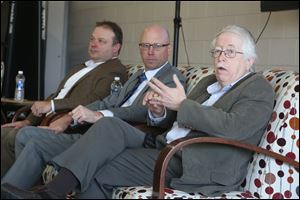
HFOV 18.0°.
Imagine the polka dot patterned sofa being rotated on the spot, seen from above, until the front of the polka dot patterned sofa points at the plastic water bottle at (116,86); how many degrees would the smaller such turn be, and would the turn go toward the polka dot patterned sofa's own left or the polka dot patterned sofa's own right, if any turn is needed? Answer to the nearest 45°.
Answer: approximately 90° to the polka dot patterned sofa's own right

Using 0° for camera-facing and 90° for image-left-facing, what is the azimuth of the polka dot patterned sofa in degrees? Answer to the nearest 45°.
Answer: approximately 45°
